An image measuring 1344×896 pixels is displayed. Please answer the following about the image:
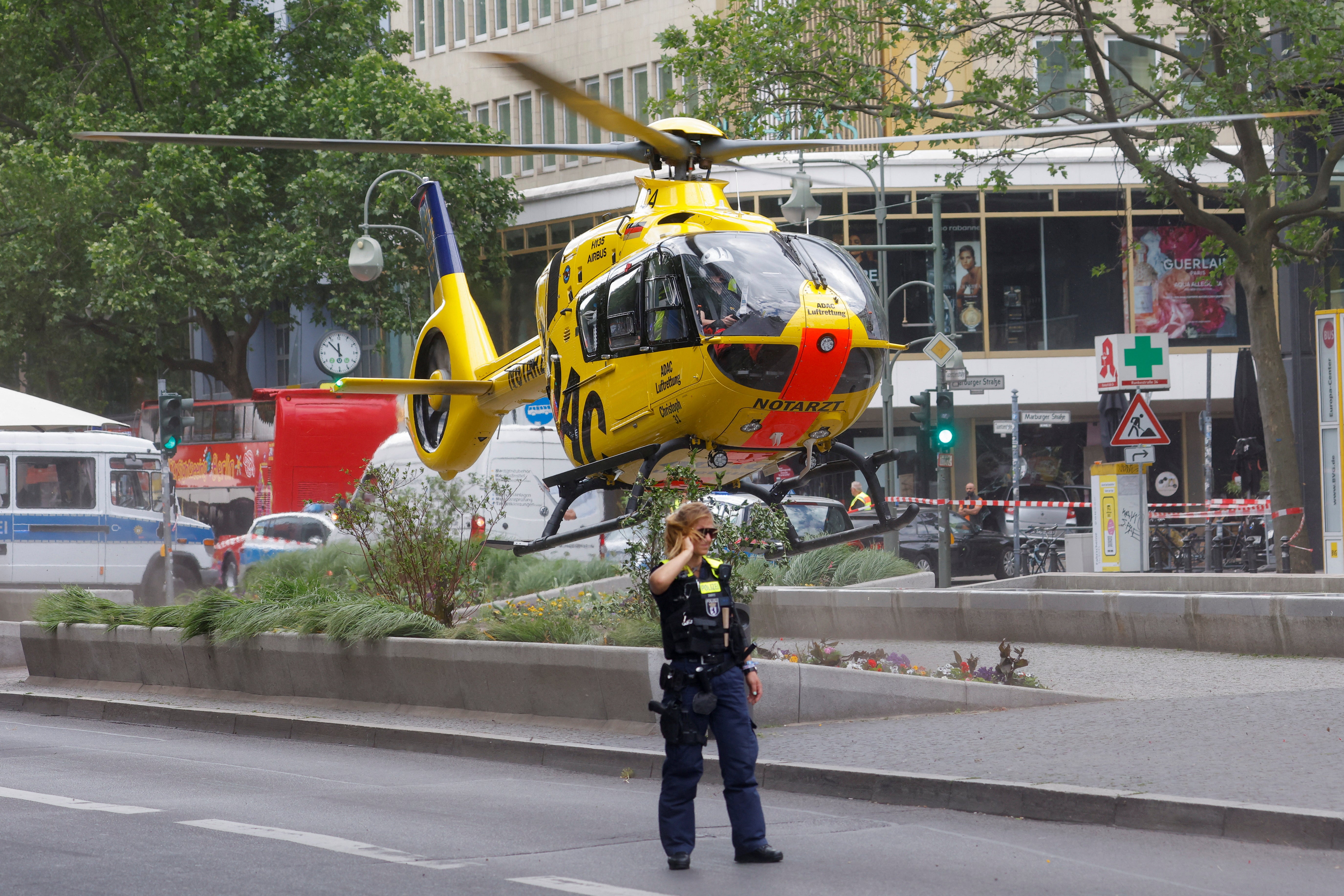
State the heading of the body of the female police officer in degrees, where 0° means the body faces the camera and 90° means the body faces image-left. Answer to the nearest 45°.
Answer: approximately 315°

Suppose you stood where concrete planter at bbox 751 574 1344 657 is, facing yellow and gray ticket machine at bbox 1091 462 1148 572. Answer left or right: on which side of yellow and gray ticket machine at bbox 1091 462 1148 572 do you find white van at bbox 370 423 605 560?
left

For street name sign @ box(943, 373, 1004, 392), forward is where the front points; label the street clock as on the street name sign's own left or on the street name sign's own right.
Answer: on the street name sign's own right

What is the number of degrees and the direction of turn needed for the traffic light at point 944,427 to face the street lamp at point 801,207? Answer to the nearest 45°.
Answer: approximately 135° to its right

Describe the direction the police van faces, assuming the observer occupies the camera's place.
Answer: facing to the right of the viewer

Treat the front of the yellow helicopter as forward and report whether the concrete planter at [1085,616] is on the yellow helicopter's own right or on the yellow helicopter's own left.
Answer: on the yellow helicopter's own left

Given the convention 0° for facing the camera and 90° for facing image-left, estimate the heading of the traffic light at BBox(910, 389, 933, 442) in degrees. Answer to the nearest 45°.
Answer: approximately 90°

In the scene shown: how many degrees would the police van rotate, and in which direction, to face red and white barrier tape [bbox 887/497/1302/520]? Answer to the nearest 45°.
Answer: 0° — it already faces it

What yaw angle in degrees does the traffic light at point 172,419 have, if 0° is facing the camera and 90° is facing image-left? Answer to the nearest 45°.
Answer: approximately 315°
